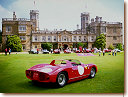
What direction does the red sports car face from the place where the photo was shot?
facing away from the viewer and to the right of the viewer

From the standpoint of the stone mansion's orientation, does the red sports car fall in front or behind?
in front

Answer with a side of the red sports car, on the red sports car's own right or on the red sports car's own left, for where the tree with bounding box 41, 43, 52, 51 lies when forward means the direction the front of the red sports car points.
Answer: on the red sports car's own left

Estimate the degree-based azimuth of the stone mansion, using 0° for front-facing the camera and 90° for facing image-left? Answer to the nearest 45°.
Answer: approximately 0°

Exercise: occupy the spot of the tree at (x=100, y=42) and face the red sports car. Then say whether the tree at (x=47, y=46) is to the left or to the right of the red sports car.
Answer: right

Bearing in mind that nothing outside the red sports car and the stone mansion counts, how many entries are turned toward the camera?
1
